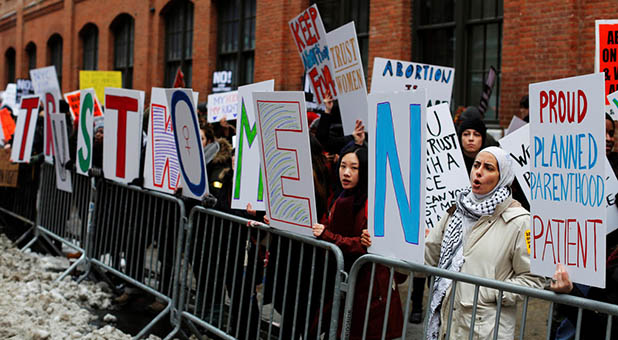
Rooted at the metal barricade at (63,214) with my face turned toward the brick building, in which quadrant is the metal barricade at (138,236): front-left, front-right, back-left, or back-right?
back-right

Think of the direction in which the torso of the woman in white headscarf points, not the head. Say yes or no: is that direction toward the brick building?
no

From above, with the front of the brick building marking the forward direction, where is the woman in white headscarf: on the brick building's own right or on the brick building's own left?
on the brick building's own left

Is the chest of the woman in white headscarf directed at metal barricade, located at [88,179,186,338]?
no

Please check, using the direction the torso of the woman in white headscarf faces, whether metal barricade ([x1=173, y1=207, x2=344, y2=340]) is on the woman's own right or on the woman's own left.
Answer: on the woman's own right

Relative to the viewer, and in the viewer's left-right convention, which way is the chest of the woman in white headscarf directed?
facing the viewer and to the left of the viewer

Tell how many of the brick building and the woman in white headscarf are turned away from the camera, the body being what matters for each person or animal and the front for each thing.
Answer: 0

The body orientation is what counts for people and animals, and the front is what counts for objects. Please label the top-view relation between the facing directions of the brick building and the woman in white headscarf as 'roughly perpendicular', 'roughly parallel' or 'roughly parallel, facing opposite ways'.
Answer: roughly parallel

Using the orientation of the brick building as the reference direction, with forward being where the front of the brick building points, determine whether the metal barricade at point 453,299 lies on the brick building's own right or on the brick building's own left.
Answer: on the brick building's own left

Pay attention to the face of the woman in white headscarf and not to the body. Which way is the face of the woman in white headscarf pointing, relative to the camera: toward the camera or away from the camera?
toward the camera

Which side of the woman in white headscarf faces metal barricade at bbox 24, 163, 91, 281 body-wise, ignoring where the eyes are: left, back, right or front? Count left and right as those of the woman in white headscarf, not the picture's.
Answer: right

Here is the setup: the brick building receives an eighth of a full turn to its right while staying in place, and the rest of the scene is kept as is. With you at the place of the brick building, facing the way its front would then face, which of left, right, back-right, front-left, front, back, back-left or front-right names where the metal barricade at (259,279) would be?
left
